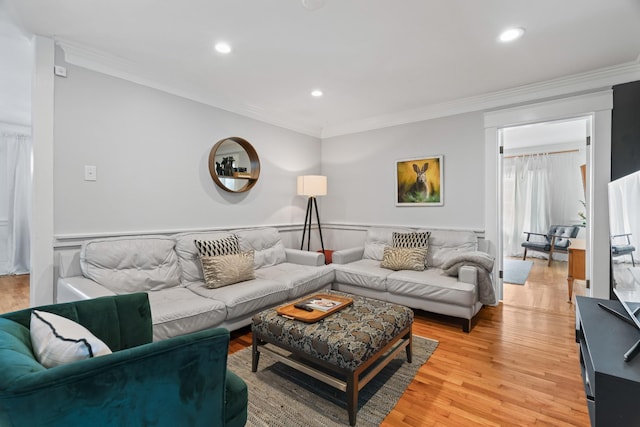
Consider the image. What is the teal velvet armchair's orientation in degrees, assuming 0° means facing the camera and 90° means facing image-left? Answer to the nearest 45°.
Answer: approximately 225°

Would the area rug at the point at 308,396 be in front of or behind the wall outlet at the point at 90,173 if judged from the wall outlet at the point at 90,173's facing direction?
in front

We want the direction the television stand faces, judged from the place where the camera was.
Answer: facing to the left of the viewer

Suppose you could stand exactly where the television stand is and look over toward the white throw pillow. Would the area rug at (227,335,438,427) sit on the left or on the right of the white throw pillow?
right

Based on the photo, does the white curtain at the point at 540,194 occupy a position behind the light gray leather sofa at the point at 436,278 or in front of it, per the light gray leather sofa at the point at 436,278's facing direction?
behind

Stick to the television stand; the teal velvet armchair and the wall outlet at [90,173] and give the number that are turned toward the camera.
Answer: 1

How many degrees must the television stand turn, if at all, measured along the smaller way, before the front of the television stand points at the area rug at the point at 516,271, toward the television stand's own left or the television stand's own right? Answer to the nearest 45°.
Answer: approximately 90° to the television stand's own right

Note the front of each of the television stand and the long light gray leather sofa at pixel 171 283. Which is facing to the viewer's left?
the television stand

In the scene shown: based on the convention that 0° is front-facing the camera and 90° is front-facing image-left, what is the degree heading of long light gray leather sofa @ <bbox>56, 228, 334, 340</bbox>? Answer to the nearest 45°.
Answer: approximately 315°

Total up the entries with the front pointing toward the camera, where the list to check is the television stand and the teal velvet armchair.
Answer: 0

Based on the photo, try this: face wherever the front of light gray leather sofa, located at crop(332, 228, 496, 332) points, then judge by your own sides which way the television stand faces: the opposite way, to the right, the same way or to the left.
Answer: to the right
